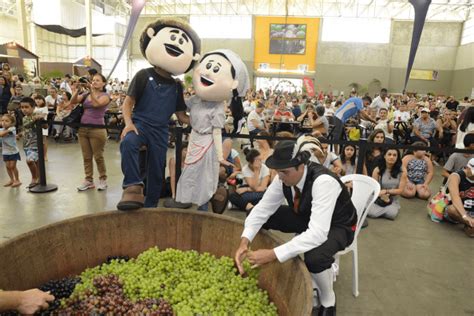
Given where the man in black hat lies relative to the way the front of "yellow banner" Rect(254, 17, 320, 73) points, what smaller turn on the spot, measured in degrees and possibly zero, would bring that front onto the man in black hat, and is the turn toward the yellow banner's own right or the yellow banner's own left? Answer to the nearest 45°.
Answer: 0° — it already faces them

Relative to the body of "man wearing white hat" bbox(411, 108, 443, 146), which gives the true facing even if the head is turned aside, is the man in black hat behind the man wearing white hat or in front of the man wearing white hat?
in front

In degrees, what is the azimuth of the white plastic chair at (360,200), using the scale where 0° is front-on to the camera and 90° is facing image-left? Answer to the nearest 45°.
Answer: approximately 45°

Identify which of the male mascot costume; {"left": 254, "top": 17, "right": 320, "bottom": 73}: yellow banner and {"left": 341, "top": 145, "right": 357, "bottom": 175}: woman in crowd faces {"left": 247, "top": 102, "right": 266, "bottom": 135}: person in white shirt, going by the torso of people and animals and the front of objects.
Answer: the yellow banner

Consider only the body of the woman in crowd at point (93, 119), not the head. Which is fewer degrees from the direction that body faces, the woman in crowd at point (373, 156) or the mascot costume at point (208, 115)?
the mascot costume

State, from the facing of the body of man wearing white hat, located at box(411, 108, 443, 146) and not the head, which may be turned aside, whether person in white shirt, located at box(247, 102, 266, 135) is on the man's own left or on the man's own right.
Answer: on the man's own right

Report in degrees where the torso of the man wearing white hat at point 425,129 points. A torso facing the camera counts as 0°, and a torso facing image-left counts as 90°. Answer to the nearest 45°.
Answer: approximately 0°
